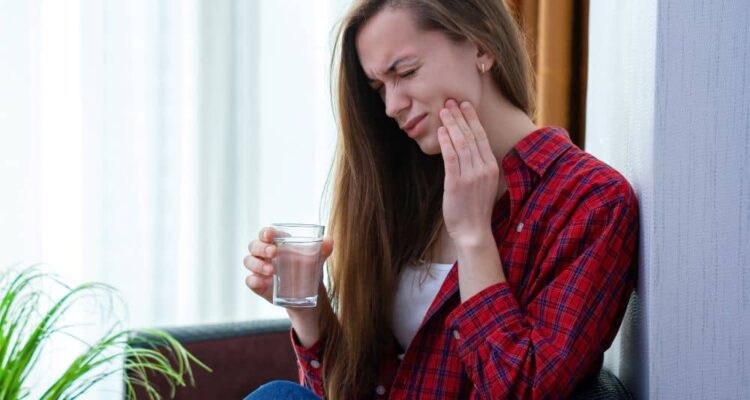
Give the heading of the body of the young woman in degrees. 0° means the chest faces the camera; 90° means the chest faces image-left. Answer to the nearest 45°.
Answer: approximately 45°

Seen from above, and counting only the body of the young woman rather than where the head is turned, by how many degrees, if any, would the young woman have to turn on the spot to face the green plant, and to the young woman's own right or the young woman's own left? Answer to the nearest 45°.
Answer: approximately 45° to the young woman's own right
